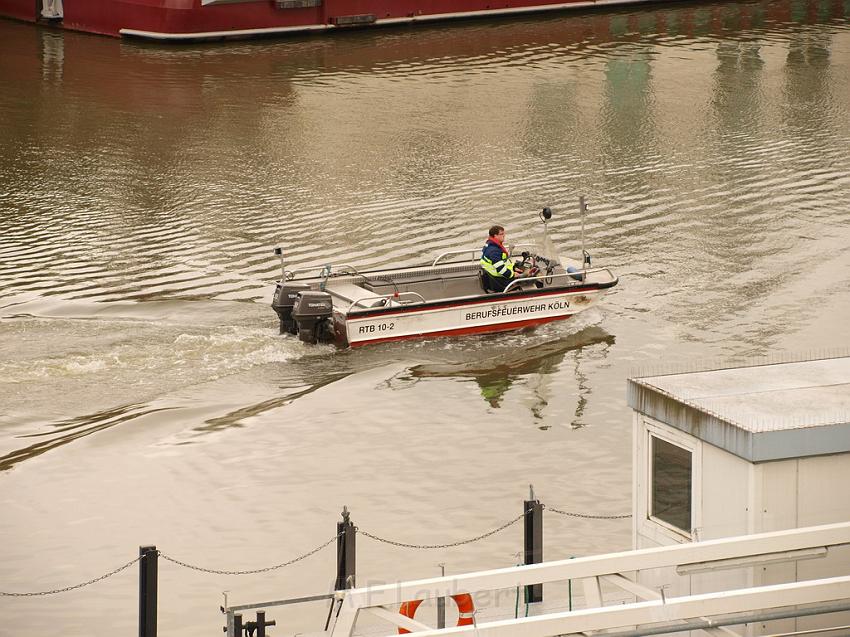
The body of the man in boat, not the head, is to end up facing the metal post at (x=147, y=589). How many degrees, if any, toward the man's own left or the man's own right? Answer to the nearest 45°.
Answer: approximately 90° to the man's own right

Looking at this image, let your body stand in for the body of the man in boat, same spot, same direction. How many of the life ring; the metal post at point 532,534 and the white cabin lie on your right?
3

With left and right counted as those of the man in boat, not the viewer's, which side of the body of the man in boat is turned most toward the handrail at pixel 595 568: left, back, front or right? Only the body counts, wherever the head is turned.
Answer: right

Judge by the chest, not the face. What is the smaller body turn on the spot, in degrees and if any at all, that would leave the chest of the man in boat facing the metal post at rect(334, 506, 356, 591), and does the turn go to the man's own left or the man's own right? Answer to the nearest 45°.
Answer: approximately 90° to the man's own right

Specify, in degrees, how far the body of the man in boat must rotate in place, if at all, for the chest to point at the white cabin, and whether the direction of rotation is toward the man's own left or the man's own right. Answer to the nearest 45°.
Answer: approximately 90° to the man's own right

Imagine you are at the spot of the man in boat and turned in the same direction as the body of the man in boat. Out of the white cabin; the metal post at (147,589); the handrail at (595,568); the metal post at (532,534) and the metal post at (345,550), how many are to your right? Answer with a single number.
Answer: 5

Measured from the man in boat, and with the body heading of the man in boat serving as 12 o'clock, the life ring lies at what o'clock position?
The life ring is roughly at 3 o'clock from the man in boat.

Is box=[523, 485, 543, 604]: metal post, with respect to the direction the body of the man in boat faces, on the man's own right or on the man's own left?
on the man's own right

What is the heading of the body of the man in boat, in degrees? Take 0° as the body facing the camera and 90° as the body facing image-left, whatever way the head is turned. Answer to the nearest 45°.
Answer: approximately 270°
